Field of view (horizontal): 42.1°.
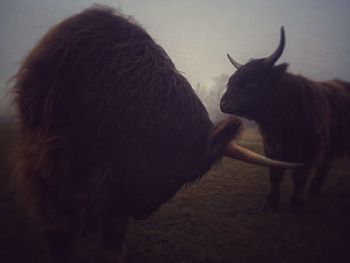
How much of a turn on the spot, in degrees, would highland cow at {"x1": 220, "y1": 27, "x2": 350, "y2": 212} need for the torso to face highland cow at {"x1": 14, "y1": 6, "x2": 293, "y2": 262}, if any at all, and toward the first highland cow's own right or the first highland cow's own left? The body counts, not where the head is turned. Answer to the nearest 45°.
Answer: approximately 45° to the first highland cow's own left

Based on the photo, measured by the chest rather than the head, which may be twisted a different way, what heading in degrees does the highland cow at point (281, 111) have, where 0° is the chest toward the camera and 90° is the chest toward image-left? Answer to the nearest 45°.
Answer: approximately 45°
